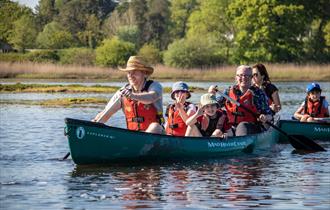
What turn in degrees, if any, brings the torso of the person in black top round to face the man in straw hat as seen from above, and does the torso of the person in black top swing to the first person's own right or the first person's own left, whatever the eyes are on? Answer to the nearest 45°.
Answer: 0° — they already face them

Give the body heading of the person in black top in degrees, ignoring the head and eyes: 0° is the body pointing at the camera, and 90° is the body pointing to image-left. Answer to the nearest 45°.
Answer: approximately 45°

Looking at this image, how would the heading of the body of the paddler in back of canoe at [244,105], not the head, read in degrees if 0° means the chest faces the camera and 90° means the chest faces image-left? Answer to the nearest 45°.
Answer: approximately 45°

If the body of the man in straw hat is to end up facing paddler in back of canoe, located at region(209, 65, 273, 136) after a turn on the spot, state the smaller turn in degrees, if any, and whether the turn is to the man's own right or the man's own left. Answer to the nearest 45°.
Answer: approximately 180°

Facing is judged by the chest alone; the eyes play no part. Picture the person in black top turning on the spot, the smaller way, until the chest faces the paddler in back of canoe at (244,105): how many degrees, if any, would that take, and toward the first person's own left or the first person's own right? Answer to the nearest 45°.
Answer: approximately 45° to the first person's own left

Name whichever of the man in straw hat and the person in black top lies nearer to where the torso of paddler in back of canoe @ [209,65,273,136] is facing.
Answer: the man in straw hat

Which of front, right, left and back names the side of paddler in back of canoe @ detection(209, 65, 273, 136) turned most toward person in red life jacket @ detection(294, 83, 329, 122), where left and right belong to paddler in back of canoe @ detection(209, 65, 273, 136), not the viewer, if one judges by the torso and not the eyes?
back

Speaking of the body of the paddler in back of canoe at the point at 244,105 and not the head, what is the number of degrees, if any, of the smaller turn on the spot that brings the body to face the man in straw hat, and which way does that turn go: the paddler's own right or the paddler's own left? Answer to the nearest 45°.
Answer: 0° — they already face them

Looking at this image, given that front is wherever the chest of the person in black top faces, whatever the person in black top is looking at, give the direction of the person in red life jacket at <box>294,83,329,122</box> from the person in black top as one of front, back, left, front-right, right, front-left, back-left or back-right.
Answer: back

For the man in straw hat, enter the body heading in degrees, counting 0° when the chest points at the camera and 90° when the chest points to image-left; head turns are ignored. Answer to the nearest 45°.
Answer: approximately 45°
